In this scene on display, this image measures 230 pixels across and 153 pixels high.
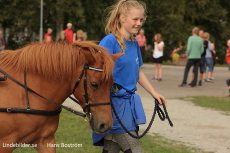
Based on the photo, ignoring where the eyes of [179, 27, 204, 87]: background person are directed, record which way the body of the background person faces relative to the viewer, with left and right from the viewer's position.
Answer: facing away from the viewer and to the left of the viewer

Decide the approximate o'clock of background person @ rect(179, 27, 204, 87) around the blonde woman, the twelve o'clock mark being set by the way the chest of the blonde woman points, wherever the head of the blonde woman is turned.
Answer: The background person is roughly at 8 o'clock from the blonde woman.

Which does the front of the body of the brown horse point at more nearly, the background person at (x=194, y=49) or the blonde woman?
the blonde woman

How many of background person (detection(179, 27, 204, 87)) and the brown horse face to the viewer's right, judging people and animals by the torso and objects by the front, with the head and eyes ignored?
1

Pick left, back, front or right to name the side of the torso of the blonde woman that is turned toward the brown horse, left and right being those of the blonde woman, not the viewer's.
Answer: right

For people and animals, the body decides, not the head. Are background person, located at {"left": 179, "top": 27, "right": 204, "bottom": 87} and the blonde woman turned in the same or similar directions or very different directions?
very different directions

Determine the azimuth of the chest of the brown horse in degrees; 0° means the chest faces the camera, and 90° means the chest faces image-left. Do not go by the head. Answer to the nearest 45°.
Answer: approximately 270°

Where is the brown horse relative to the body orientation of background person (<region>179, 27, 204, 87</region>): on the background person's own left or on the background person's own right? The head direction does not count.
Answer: on the background person's own left
